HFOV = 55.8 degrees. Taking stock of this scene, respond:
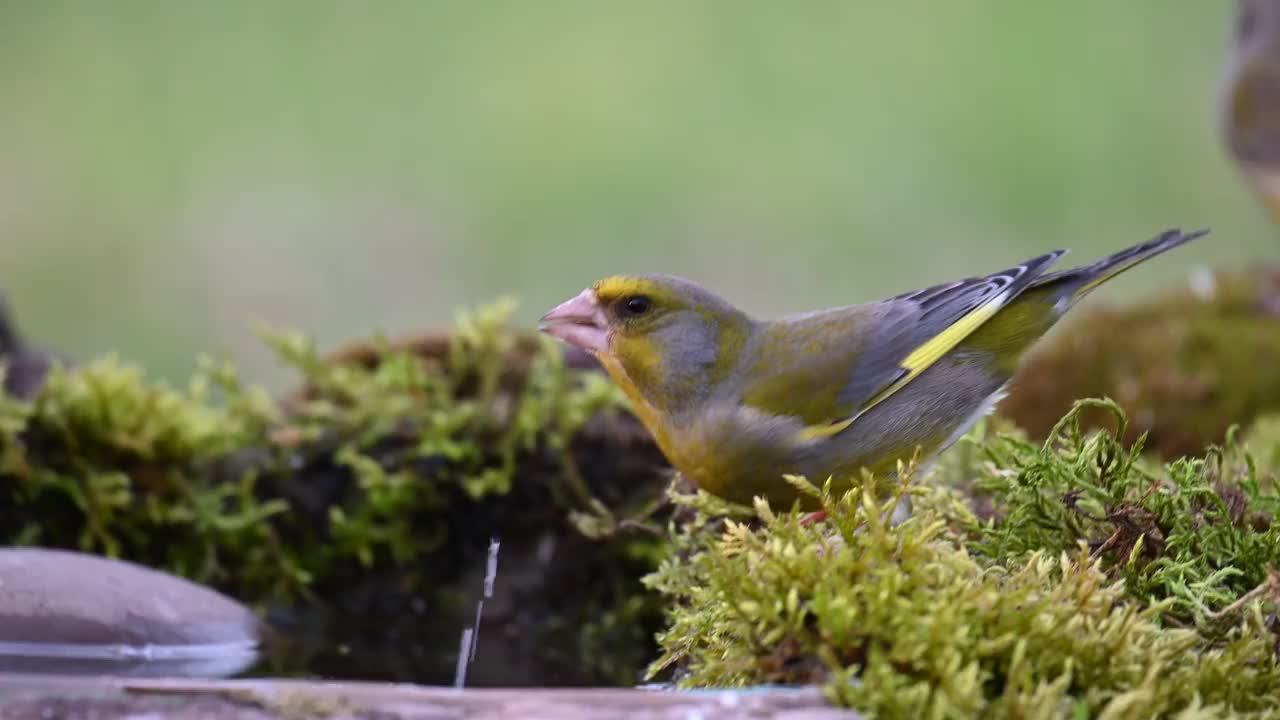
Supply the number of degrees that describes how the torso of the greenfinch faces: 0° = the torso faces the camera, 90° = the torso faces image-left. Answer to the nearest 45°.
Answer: approximately 90°

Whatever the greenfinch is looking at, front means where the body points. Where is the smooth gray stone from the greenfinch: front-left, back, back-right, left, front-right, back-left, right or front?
front
